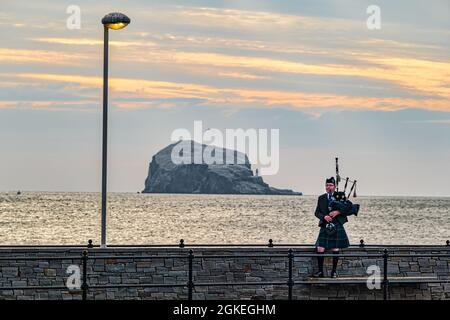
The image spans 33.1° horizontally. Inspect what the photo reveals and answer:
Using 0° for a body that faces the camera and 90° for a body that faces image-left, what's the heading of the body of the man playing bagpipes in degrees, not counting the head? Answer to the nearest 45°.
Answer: approximately 0°

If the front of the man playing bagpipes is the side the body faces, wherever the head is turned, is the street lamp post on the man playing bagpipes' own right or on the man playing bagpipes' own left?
on the man playing bagpipes' own right
